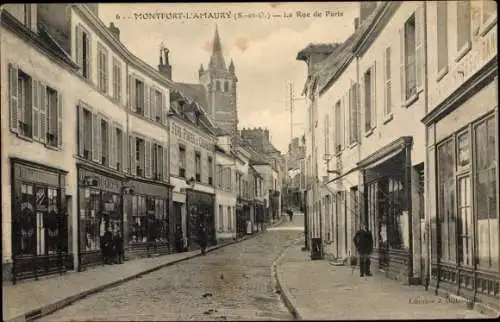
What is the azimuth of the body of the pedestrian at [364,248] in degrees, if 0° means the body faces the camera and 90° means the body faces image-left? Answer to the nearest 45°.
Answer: approximately 0°

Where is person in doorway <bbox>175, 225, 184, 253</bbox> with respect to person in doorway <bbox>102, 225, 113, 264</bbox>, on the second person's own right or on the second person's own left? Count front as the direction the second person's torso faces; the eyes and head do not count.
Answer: on the second person's own left

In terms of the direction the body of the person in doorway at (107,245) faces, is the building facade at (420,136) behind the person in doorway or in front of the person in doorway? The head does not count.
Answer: in front

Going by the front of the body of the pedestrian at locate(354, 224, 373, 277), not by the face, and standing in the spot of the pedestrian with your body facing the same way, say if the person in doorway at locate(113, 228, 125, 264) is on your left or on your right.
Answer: on your right

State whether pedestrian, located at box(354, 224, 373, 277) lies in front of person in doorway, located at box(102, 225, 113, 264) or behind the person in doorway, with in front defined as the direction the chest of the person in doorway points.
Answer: in front

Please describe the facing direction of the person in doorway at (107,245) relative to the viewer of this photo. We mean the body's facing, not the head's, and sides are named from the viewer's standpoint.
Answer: facing the viewer and to the right of the viewer

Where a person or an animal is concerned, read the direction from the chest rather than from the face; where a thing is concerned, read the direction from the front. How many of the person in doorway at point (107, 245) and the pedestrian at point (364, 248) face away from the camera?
0

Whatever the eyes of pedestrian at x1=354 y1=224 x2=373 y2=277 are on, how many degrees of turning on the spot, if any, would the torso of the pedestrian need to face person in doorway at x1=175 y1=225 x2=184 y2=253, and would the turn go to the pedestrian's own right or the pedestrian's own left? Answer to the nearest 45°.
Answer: approximately 135° to the pedestrian's own right
